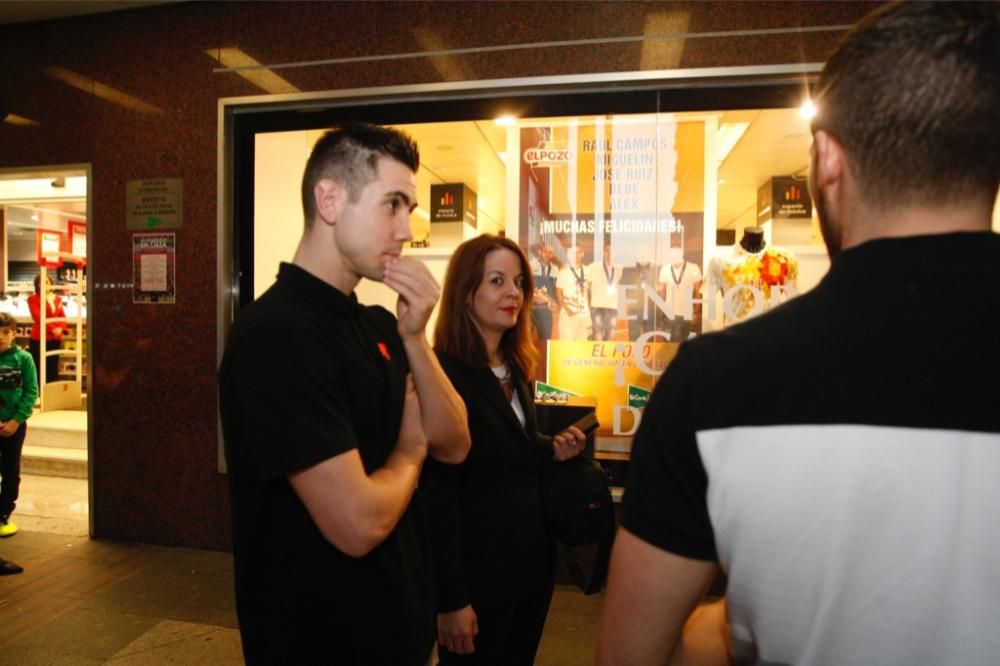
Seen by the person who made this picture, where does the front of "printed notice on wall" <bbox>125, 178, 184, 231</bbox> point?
facing the viewer

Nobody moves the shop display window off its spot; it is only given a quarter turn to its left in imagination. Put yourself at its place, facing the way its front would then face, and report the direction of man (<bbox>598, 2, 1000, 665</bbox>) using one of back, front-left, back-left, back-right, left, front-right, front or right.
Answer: right

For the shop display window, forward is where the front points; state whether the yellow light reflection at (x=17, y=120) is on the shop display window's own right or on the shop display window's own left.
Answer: on the shop display window's own right

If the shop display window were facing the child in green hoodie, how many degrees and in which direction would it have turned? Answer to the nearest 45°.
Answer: approximately 90° to its right

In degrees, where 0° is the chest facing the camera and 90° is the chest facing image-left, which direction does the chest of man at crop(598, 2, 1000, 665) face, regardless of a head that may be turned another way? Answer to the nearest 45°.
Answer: approximately 180°

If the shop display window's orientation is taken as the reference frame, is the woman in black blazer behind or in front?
in front

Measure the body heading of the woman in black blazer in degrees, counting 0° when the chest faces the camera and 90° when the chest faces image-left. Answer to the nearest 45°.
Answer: approximately 315°

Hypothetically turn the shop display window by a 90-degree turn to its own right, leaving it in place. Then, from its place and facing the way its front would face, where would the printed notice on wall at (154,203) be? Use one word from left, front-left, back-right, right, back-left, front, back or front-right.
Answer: front

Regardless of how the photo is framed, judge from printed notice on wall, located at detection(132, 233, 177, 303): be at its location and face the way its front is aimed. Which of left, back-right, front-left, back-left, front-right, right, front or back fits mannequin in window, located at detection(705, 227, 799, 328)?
front-left

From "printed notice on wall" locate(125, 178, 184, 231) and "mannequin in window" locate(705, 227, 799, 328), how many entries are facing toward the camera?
2

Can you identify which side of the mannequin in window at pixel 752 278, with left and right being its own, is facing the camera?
front

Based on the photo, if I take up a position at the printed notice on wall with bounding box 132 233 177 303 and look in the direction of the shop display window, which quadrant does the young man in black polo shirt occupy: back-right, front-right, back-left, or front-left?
front-right

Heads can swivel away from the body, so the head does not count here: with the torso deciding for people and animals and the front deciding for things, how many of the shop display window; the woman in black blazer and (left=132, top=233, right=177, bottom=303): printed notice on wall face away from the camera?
0

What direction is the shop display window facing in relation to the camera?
toward the camera

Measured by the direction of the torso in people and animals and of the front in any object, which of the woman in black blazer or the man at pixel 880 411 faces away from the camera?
the man
